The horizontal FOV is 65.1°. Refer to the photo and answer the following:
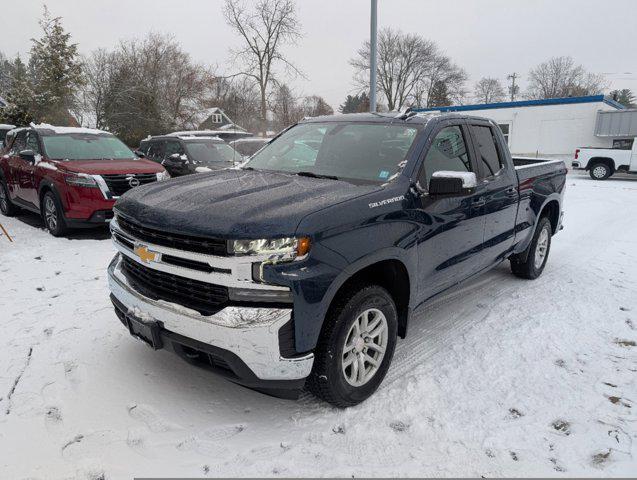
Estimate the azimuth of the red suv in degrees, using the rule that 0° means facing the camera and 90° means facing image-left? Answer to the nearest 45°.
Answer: approximately 315°

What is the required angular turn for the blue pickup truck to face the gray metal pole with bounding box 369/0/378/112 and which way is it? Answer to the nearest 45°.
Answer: approximately 135° to its right

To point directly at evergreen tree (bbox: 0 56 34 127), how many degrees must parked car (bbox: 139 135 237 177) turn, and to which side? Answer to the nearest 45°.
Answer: approximately 180°

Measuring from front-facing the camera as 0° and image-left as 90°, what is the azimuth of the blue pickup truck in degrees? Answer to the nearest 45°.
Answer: approximately 45°

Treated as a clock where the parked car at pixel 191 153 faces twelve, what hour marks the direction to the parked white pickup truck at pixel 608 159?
the parked white pickup truck at pixel 608 159 is roughly at 10 o'clock from the parked car at pixel 191 153.

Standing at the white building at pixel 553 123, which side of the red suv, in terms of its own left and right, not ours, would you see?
left

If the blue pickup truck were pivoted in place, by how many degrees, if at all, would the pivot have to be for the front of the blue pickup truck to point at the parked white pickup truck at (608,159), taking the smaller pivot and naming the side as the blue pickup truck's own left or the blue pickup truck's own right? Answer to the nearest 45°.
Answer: approximately 180°
